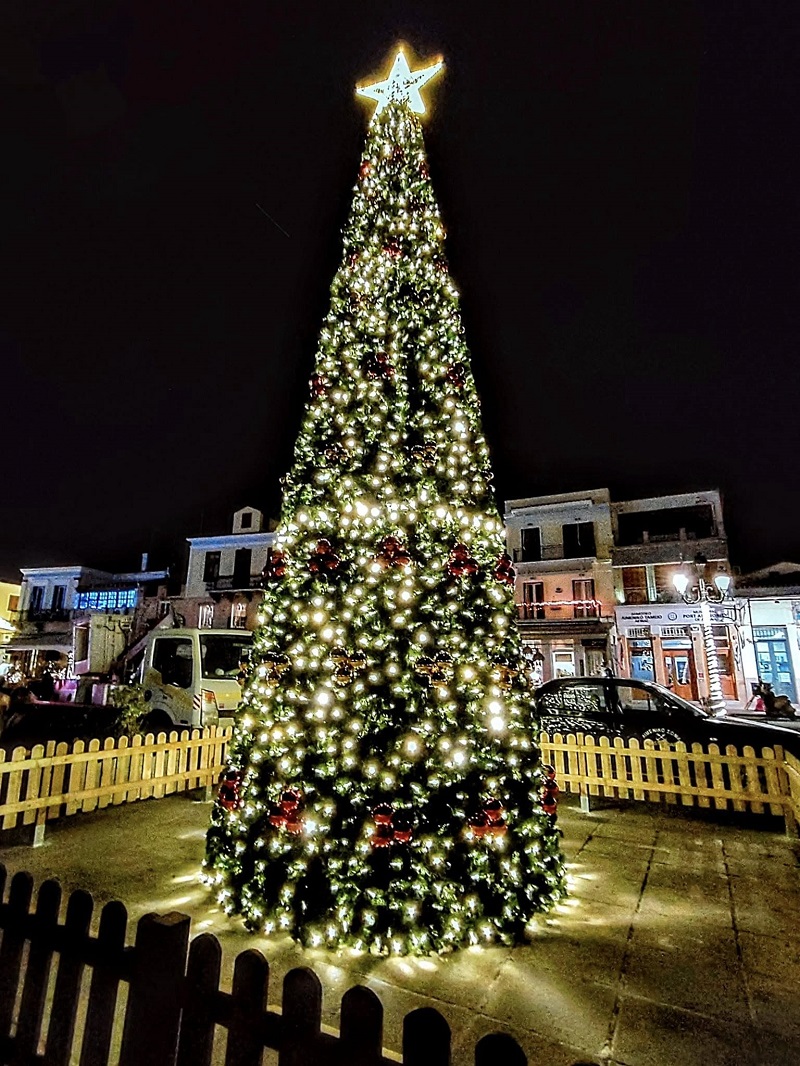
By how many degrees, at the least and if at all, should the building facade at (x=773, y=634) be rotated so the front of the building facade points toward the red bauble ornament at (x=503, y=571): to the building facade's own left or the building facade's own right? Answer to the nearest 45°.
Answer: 0° — it already faces it

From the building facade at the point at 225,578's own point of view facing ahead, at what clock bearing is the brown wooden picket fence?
The brown wooden picket fence is roughly at 12 o'clock from the building facade.

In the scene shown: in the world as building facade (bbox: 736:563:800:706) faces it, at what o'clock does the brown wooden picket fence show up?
The brown wooden picket fence is roughly at 12 o'clock from the building facade.

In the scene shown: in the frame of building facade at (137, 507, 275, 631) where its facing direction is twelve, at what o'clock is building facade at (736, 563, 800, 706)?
building facade at (736, 563, 800, 706) is roughly at 10 o'clock from building facade at (137, 507, 275, 631).

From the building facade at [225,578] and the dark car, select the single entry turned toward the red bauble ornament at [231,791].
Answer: the building facade

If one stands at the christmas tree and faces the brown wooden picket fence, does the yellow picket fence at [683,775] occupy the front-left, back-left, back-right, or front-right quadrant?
back-left

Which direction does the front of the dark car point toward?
to the viewer's right

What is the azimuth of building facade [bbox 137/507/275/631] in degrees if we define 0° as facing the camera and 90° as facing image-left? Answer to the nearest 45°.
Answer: approximately 0°

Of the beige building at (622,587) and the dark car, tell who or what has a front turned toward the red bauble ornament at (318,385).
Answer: the beige building

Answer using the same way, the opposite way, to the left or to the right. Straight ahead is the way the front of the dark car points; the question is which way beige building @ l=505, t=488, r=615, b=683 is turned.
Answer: to the right
